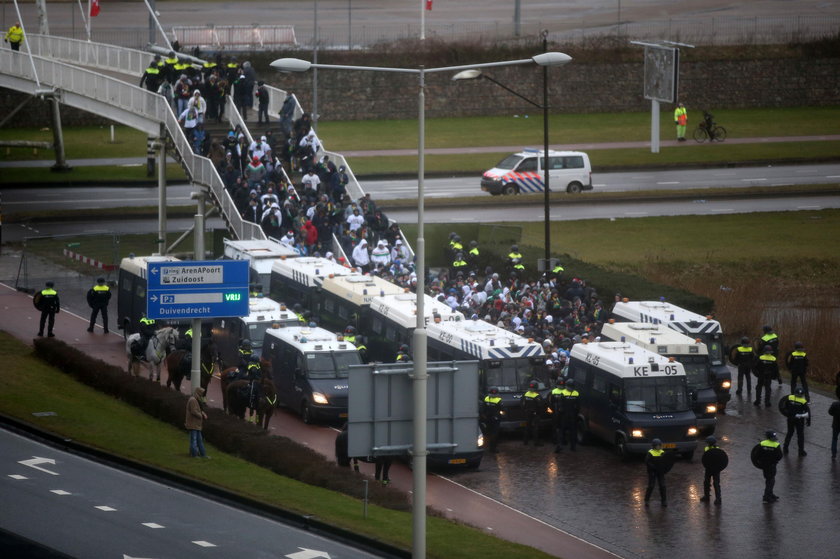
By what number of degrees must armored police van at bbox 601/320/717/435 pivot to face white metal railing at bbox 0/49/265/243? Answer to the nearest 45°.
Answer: approximately 180°

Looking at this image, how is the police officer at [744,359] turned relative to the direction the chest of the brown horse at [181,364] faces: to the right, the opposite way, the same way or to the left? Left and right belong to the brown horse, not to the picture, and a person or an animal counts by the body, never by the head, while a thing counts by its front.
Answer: to the left

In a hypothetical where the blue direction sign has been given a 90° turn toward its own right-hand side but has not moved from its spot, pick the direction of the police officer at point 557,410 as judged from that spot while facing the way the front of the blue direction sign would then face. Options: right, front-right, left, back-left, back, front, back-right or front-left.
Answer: back

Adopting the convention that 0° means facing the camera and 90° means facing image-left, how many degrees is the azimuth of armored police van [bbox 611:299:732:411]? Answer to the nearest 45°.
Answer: approximately 315°

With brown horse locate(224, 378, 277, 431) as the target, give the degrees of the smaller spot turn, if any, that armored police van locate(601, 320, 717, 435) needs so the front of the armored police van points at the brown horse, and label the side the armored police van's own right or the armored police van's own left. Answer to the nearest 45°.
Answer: approximately 135° to the armored police van's own right
